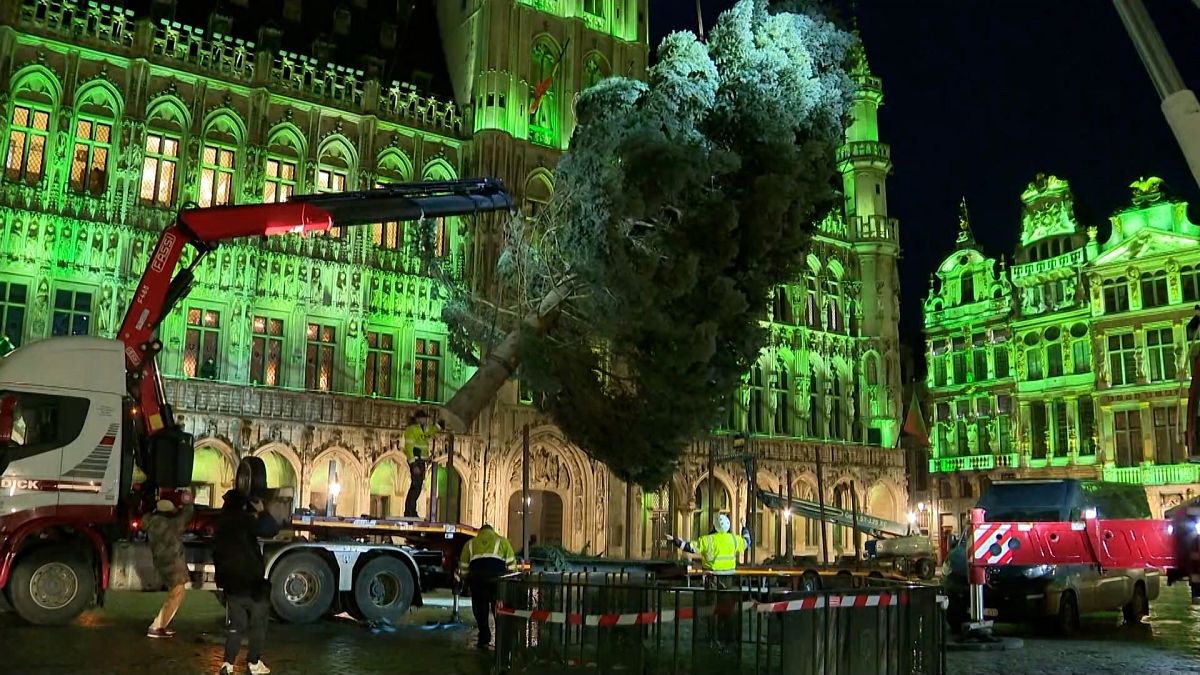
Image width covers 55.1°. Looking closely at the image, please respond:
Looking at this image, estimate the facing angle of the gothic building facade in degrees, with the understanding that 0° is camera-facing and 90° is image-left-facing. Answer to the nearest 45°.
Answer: approximately 315°

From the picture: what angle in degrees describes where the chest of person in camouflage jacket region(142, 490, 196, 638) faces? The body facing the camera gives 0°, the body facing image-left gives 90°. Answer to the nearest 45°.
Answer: approximately 225°

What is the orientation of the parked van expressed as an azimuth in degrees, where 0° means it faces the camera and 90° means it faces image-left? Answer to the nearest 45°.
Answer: approximately 45°

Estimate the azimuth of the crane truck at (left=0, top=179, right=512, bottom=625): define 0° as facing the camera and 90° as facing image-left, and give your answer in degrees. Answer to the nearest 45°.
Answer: approximately 90°

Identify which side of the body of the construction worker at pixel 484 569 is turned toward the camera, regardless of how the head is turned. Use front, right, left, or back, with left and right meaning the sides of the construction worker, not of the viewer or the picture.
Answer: back

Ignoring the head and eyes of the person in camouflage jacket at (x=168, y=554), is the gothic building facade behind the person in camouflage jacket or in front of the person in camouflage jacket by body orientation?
in front

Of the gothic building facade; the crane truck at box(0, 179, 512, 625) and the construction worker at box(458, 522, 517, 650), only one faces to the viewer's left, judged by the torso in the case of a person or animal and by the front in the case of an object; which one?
the crane truck

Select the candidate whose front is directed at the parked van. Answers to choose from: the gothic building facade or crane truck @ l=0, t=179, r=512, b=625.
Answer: the gothic building facade

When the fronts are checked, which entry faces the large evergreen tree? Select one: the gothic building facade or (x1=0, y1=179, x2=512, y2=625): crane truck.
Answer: the gothic building facade

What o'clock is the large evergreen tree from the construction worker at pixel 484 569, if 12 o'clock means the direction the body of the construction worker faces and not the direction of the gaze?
The large evergreen tree is roughly at 1 o'clock from the construction worker.

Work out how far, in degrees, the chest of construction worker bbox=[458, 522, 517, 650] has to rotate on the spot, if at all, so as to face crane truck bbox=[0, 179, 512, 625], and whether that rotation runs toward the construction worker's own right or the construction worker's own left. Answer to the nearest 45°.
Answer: approximately 90° to the construction worker's own left
